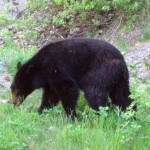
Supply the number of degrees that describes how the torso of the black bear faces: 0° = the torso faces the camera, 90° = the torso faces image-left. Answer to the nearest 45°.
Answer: approximately 90°
